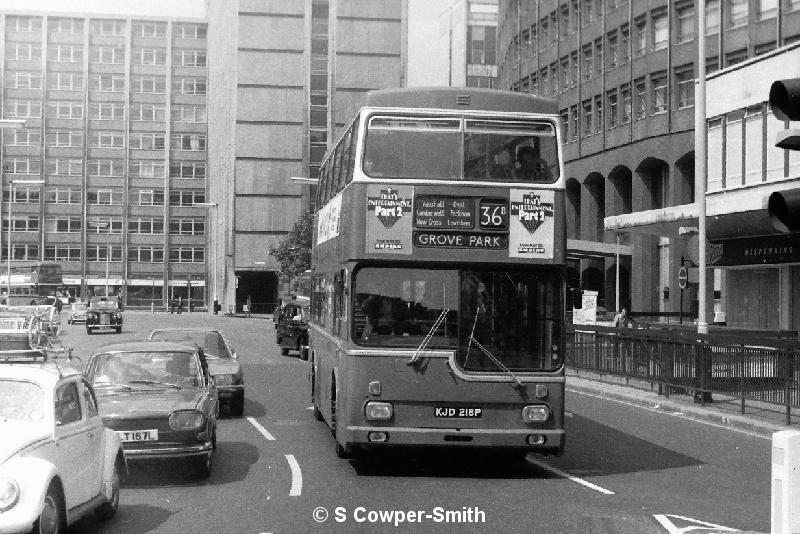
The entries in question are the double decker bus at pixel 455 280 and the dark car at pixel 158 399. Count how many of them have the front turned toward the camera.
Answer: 2

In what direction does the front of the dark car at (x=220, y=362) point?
toward the camera

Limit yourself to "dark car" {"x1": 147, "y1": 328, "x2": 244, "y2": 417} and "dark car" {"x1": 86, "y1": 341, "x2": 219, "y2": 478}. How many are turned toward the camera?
2

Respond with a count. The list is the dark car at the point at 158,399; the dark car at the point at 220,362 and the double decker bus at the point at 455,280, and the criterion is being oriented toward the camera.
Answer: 3

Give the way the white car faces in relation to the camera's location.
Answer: facing the viewer and to the left of the viewer

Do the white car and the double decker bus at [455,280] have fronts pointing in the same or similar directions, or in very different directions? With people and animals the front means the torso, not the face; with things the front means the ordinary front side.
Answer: same or similar directions

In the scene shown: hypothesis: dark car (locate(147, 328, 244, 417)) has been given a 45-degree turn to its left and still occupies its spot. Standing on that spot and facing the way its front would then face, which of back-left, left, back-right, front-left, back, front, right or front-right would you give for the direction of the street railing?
front-left

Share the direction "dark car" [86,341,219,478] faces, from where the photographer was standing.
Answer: facing the viewer
